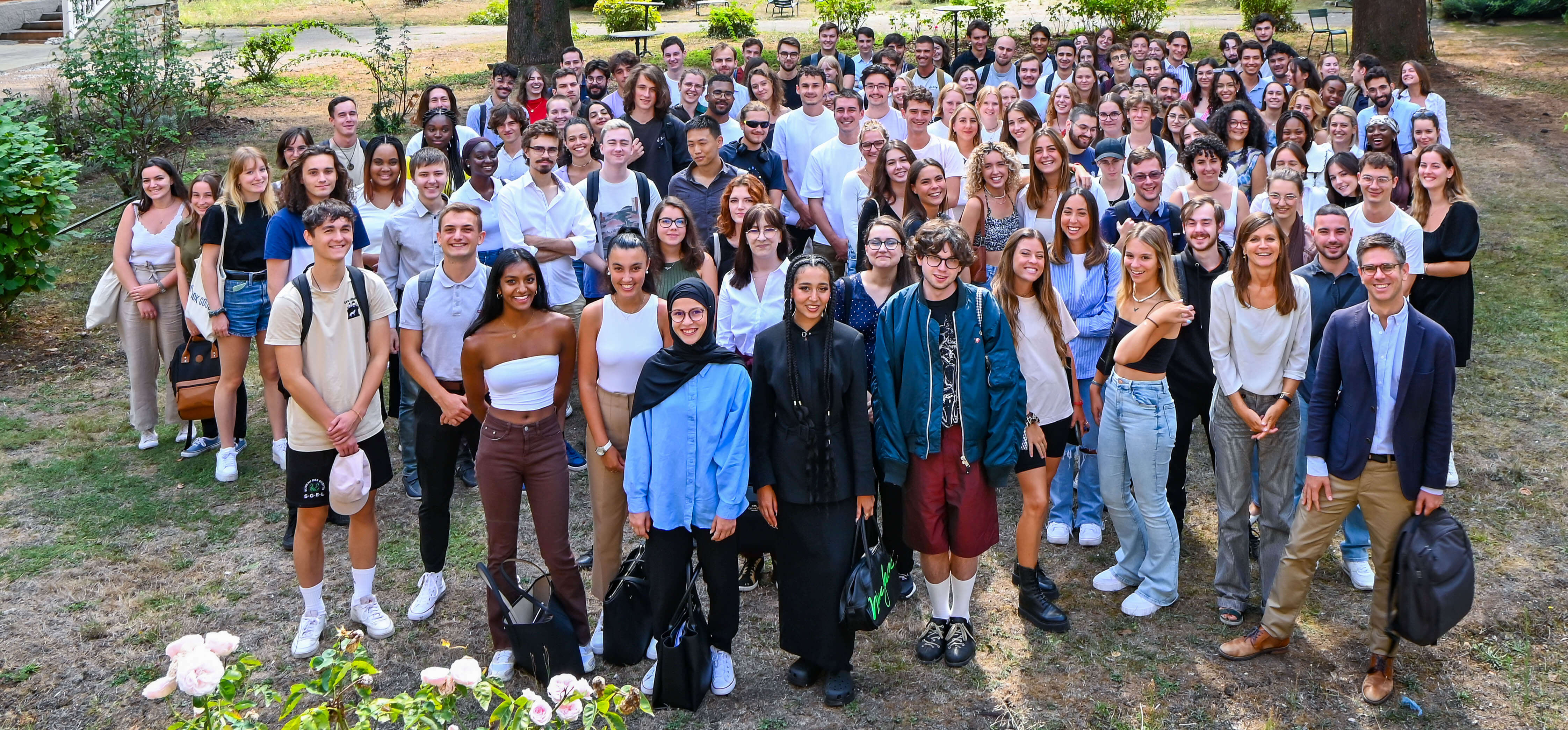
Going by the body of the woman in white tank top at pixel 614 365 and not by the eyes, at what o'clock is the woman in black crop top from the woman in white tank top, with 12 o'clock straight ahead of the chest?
The woman in black crop top is roughly at 9 o'clock from the woman in white tank top.

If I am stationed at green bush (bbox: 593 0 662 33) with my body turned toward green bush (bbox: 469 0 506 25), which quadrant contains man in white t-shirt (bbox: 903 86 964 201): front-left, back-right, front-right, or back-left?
back-left

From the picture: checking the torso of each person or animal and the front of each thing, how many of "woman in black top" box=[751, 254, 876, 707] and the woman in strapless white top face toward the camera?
2

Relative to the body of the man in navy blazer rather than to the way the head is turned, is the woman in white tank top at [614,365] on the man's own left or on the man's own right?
on the man's own right

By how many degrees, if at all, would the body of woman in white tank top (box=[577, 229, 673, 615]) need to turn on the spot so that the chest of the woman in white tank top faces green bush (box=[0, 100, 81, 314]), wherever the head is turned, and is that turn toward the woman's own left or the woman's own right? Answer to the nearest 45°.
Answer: approximately 135° to the woman's own right

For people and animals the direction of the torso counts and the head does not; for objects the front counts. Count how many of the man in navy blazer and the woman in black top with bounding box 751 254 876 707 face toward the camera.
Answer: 2

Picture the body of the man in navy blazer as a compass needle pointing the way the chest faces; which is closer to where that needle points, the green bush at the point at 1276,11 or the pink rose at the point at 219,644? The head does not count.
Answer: the pink rose
